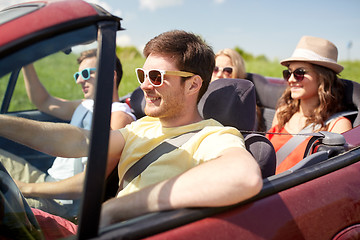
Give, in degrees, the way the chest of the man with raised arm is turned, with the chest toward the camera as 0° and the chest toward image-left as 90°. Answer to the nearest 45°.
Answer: approximately 45°

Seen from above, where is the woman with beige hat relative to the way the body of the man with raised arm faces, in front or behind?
behind

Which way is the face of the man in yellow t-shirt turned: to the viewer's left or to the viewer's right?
to the viewer's left

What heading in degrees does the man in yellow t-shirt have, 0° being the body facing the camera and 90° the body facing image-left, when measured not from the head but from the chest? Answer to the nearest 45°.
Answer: approximately 45°
